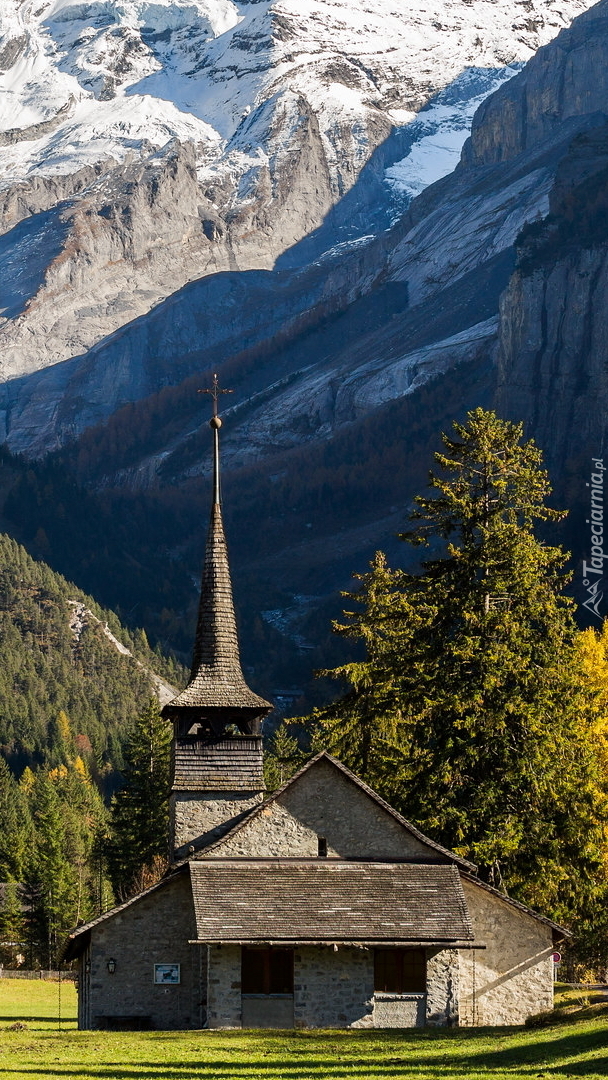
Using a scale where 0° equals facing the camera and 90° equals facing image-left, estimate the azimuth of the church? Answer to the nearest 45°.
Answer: approximately 0°
